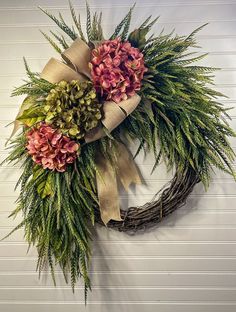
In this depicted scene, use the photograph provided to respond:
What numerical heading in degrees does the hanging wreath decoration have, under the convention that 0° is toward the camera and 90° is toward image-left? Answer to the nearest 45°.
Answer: approximately 0°
